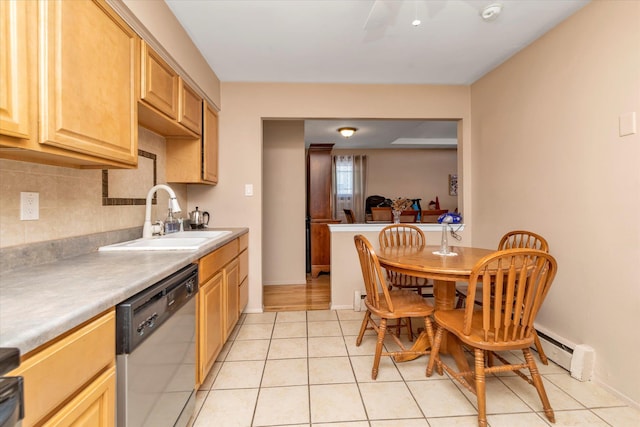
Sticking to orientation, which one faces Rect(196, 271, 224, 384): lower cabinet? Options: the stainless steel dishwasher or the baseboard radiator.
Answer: the baseboard radiator

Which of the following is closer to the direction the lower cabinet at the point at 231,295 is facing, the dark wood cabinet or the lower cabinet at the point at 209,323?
the dark wood cabinet

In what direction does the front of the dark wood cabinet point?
to the viewer's right

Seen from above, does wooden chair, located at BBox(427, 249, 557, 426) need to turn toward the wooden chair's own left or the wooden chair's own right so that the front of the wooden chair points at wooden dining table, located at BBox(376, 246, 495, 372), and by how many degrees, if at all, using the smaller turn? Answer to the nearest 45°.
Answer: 0° — it already faces it

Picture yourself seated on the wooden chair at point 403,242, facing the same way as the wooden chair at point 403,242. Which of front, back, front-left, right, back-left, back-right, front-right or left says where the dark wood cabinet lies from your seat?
back-right

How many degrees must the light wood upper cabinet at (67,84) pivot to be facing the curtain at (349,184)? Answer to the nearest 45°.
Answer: approximately 90° to its left

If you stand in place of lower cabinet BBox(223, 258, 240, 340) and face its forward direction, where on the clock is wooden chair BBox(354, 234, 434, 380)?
The wooden chair is roughly at 1 o'clock from the lower cabinet.

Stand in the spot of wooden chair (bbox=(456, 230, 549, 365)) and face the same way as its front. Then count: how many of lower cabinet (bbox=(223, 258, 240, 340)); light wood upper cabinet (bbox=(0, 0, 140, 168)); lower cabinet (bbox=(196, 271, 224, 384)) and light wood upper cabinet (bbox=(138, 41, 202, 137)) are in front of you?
4

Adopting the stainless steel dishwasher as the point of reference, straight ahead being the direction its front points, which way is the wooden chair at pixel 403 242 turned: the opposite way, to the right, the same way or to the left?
to the right

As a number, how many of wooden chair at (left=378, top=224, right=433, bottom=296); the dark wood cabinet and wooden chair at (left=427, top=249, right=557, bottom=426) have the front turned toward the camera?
1

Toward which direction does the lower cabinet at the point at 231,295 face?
to the viewer's right

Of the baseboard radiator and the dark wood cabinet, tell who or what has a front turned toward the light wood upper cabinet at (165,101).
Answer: the baseboard radiator

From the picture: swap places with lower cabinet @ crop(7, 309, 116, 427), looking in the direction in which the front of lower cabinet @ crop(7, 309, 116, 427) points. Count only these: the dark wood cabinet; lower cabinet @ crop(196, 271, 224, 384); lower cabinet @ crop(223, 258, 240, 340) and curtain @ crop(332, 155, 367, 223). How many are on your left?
4

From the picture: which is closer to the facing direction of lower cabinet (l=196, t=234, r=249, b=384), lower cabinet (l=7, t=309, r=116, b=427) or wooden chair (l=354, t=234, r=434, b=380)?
the wooden chair

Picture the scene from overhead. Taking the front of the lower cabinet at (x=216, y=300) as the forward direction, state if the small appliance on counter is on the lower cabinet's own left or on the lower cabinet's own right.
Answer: on the lower cabinet's own left

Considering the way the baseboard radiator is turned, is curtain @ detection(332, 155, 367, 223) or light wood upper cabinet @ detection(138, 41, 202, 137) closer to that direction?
the light wood upper cabinet
